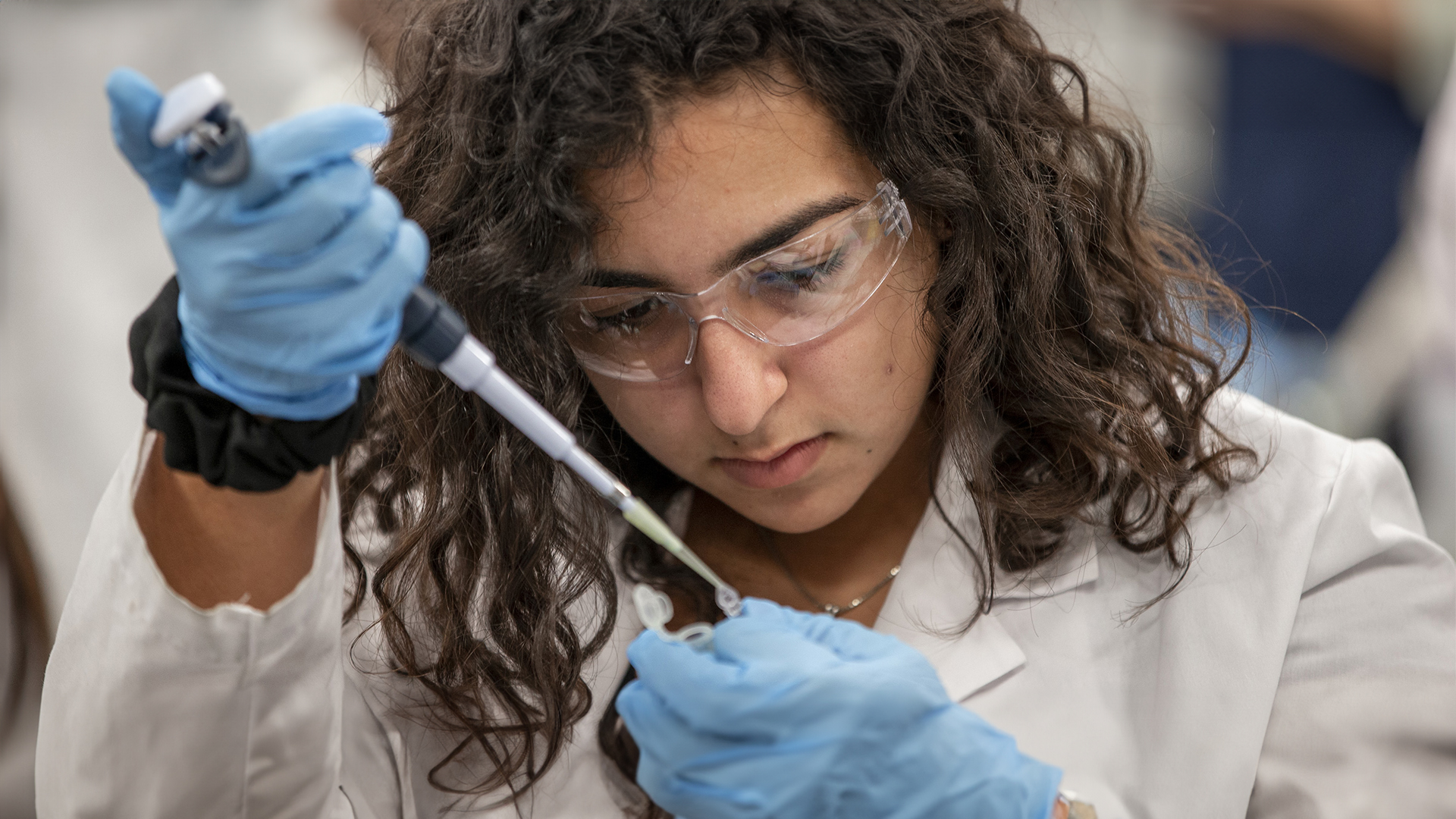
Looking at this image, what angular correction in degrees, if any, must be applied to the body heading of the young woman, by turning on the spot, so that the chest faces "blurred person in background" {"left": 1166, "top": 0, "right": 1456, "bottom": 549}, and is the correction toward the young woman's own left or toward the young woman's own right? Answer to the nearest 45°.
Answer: approximately 135° to the young woman's own left

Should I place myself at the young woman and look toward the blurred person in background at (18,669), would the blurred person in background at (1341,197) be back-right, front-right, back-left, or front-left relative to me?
front-right

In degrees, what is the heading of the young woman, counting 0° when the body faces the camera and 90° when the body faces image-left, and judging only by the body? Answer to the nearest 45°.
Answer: approximately 0°
